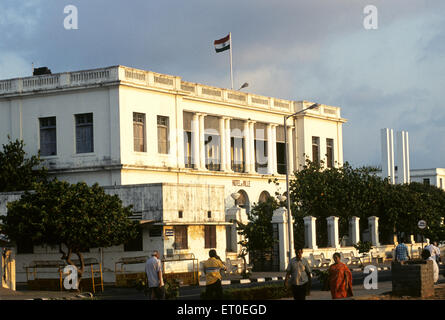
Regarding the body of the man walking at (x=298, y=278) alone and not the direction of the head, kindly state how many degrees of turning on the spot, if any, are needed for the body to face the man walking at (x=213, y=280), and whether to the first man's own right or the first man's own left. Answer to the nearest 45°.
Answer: approximately 135° to the first man's own right

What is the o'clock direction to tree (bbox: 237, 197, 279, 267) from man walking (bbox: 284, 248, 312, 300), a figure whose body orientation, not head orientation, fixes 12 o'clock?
The tree is roughly at 6 o'clock from the man walking.

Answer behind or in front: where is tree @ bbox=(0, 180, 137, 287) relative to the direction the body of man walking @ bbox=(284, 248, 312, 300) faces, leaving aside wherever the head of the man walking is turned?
behind

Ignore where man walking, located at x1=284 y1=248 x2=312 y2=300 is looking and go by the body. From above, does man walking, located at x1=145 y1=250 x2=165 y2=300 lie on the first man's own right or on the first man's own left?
on the first man's own right

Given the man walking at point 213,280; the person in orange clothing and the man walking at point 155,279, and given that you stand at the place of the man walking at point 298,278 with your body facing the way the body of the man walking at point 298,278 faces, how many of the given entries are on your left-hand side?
1

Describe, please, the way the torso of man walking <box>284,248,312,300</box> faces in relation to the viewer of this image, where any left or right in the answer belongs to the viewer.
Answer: facing the viewer

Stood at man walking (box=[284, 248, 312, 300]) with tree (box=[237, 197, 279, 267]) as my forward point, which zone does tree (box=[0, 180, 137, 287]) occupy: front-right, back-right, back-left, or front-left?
front-left
